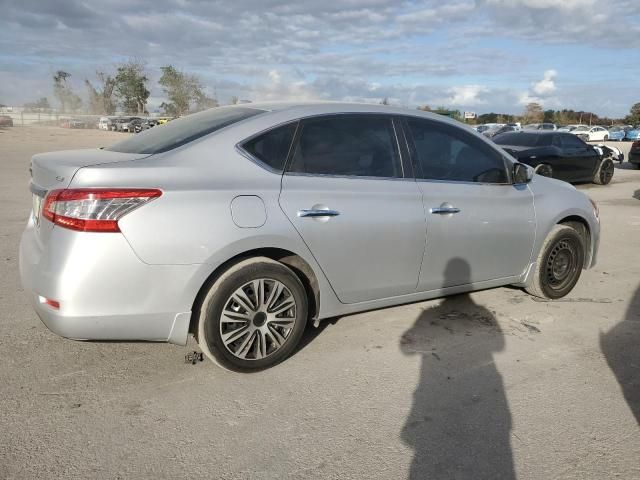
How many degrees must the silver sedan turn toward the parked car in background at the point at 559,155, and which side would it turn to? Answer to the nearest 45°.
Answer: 0° — it already faces it

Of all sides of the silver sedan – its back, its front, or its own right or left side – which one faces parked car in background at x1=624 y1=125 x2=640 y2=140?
front

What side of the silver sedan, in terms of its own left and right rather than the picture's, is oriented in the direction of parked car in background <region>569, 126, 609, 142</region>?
front

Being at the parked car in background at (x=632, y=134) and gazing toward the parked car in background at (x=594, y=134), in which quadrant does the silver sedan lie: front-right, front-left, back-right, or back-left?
front-left

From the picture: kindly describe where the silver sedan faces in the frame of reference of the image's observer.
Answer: facing away from the viewer and to the right of the viewer
